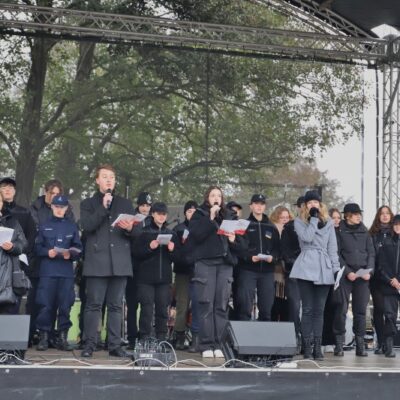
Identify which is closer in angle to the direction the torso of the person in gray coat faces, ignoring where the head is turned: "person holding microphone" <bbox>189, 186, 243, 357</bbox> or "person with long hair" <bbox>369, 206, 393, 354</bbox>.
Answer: the person holding microphone

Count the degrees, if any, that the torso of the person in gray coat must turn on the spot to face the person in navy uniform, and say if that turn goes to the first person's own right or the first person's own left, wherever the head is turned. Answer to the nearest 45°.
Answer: approximately 90° to the first person's own right

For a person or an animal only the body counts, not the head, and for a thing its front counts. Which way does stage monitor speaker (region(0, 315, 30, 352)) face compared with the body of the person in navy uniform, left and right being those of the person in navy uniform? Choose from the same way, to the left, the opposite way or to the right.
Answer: the opposite way

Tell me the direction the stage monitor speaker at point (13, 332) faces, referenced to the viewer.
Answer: facing away from the viewer

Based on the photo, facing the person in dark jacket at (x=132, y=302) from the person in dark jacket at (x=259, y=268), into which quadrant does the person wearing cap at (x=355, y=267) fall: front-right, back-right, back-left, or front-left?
back-left

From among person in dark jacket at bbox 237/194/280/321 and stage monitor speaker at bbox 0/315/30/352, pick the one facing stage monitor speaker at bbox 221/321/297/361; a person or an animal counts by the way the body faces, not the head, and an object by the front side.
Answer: the person in dark jacket
